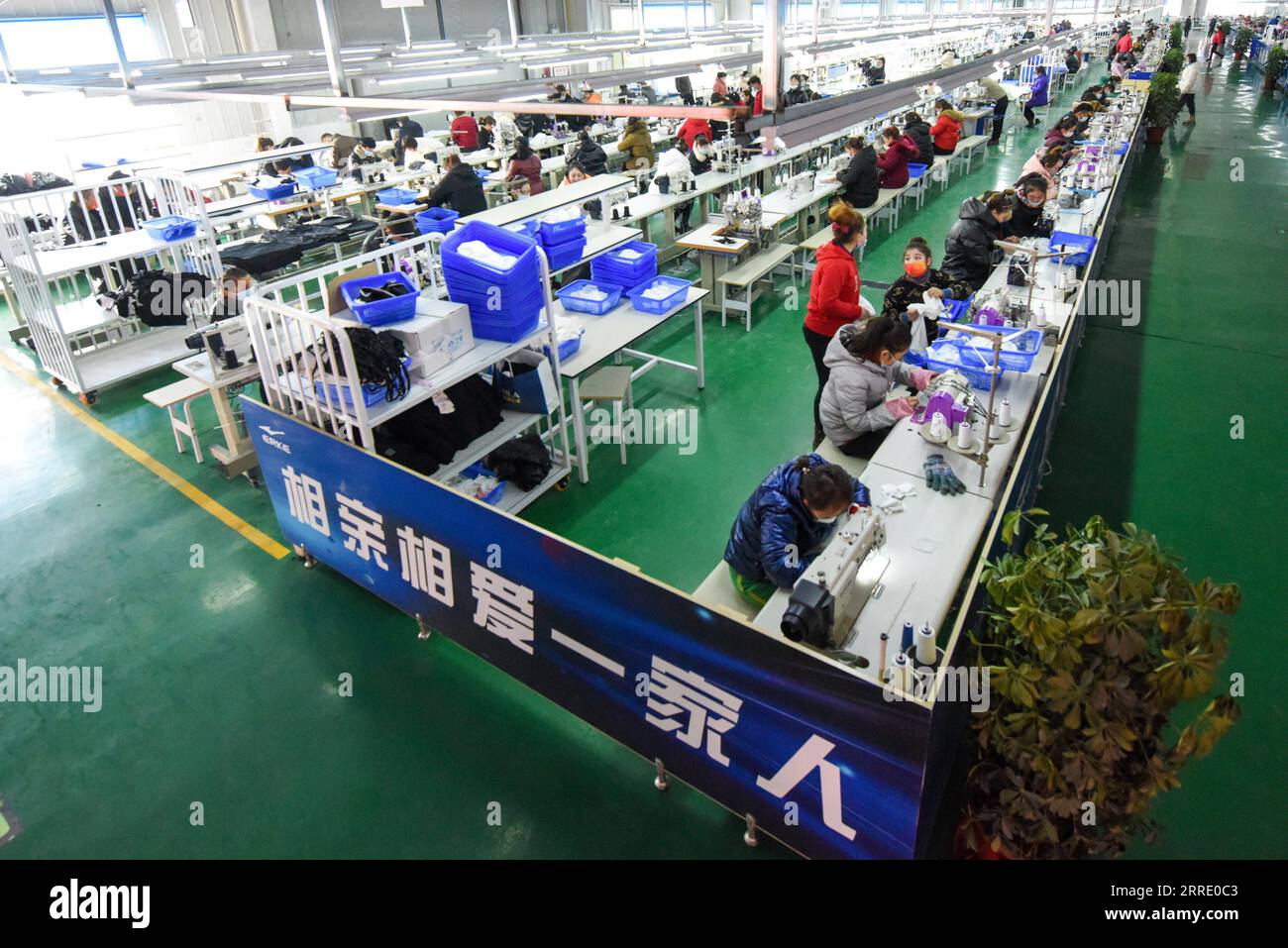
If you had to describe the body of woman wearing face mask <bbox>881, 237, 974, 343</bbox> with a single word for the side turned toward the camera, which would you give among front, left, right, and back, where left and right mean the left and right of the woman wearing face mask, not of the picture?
front

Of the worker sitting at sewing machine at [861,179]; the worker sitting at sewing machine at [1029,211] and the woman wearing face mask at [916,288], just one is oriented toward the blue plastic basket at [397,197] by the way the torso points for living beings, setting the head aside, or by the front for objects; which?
the worker sitting at sewing machine at [861,179]

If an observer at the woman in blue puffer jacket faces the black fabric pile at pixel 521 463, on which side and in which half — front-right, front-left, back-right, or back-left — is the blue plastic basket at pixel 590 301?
front-right

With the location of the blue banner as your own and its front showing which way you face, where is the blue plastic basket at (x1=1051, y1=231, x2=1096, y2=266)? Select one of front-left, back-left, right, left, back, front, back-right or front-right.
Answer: back

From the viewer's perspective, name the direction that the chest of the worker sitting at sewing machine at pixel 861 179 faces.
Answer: to the viewer's left

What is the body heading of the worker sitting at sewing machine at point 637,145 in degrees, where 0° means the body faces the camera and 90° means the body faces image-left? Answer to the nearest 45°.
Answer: approximately 135°

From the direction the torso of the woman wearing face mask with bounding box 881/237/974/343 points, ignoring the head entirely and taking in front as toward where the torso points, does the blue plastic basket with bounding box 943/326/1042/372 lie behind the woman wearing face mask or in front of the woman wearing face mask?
in front

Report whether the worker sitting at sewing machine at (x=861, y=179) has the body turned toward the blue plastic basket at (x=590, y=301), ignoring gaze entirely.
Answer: no

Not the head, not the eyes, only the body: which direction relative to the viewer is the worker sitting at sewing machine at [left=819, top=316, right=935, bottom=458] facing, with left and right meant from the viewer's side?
facing to the right of the viewer

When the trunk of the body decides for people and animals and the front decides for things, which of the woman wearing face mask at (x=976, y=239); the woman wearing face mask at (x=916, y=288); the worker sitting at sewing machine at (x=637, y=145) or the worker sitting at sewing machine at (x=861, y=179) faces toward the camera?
the woman wearing face mask at (x=916, y=288)

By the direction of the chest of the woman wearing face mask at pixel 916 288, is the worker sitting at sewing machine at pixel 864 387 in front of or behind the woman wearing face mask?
in front

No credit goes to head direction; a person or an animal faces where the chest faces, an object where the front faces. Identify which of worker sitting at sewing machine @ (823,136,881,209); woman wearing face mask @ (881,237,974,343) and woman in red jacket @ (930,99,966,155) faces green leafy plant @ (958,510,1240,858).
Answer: the woman wearing face mask
